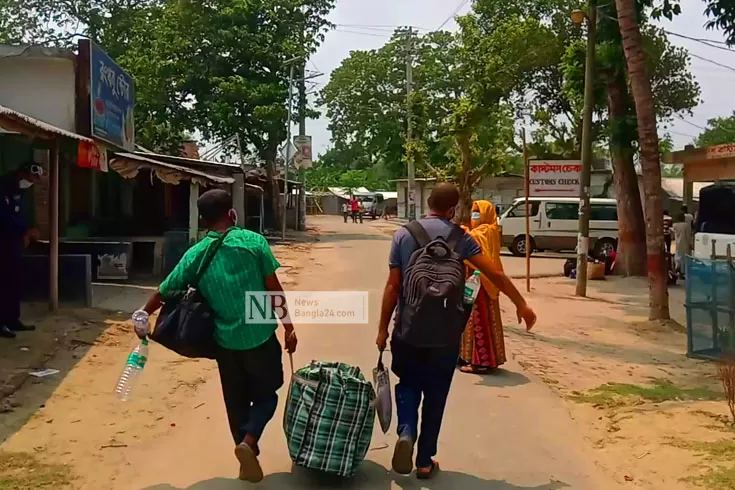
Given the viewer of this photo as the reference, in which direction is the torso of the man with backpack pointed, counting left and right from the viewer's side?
facing away from the viewer

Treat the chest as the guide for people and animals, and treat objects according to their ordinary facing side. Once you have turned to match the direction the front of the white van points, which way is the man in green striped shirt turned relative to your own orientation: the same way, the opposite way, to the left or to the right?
to the right

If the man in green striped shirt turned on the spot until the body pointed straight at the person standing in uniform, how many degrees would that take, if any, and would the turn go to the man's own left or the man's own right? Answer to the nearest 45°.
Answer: approximately 45° to the man's own left

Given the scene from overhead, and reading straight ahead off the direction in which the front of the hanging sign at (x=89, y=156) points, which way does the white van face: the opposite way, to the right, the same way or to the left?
the opposite way

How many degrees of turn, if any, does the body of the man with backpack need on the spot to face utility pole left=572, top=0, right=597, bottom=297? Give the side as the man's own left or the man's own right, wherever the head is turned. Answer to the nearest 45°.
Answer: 0° — they already face it

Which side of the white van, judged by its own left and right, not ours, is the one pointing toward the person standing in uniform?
left

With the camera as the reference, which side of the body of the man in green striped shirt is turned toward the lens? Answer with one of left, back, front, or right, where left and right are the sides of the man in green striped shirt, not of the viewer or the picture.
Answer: back

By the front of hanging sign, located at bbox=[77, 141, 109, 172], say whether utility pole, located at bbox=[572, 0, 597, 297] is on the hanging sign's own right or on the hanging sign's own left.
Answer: on the hanging sign's own left

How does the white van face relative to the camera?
to the viewer's left

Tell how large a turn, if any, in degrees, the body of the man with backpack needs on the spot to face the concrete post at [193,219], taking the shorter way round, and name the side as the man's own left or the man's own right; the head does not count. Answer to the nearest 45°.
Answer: approximately 45° to the man's own left

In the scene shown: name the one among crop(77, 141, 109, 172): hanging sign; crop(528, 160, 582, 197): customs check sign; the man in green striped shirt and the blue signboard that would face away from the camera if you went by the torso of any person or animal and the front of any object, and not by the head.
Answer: the man in green striped shirt

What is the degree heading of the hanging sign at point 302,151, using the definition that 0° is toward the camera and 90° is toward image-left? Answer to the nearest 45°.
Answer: approximately 0°
